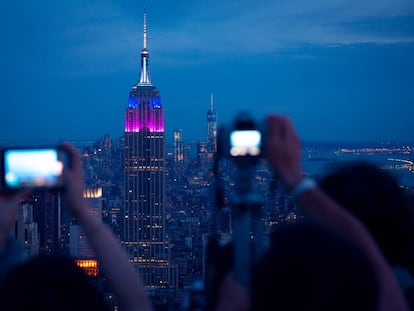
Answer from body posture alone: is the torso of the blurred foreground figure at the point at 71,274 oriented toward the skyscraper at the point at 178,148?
yes

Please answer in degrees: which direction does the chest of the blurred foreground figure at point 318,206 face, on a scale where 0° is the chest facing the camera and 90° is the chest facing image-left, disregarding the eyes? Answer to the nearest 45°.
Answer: approximately 180°

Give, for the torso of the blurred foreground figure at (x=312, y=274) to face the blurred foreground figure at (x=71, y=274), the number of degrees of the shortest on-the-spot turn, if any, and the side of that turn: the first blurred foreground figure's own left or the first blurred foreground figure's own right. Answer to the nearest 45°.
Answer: approximately 45° to the first blurred foreground figure's own left

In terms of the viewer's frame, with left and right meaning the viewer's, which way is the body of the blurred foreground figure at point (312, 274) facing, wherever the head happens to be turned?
facing away from the viewer

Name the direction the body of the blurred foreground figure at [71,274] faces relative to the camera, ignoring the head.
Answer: away from the camera

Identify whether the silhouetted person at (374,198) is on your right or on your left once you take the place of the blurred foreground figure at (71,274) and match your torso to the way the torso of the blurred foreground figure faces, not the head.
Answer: on your right

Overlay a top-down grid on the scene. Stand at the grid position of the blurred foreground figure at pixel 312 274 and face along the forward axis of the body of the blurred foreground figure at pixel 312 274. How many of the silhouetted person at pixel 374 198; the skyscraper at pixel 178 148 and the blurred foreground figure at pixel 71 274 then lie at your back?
0

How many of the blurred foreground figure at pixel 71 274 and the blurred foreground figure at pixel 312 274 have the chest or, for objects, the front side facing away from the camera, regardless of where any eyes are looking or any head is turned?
2

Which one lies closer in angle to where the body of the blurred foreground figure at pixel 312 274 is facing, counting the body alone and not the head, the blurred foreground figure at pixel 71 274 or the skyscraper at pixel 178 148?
the skyscraper

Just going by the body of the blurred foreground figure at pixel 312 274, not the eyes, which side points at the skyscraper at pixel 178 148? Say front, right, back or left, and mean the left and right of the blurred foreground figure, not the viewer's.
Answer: front
